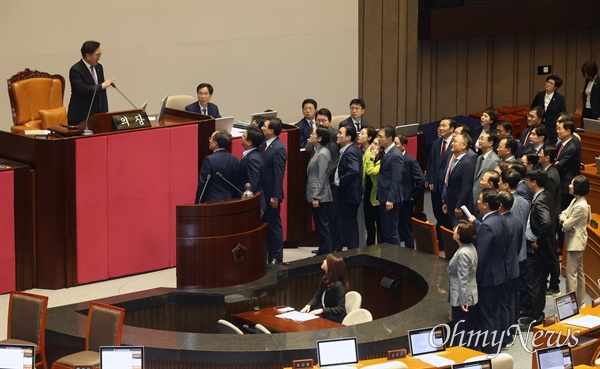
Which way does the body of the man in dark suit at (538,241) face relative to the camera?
to the viewer's left

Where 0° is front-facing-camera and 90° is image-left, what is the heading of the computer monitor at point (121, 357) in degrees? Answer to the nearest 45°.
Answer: approximately 0°

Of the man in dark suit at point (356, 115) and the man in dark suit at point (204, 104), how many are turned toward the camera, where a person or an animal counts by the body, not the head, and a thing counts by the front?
2

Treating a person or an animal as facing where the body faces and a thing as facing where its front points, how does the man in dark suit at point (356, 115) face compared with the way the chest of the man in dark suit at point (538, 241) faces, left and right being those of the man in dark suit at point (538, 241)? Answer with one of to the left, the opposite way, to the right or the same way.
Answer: to the left

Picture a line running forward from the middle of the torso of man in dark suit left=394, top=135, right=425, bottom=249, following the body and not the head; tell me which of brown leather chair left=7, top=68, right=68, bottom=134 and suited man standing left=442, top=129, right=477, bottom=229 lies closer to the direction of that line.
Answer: the brown leather chair

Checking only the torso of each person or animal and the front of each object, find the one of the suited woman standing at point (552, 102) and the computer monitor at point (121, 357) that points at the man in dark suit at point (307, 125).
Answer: the suited woman standing

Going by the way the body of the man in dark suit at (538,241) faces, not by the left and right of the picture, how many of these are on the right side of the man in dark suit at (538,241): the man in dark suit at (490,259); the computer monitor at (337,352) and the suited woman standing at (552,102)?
1

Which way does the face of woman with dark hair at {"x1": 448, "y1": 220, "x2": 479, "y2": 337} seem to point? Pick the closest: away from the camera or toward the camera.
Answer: away from the camera

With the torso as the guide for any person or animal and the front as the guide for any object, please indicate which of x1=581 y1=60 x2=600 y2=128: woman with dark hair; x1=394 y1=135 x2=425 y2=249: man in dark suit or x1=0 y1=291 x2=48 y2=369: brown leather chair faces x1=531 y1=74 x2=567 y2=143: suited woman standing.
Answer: the woman with dark hair

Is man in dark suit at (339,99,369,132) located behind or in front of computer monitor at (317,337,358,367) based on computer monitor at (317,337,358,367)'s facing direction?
behind

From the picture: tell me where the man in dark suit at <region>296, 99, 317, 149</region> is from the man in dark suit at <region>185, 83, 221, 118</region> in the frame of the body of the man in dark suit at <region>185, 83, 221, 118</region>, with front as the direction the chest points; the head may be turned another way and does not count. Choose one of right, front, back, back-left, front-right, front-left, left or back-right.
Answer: left

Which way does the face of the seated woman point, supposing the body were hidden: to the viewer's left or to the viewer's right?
to the viewer's left

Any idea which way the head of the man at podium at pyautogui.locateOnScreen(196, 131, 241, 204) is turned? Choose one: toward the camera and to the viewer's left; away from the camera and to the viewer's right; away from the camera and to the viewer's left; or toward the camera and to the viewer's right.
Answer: away from the camera and to the viewer's left
